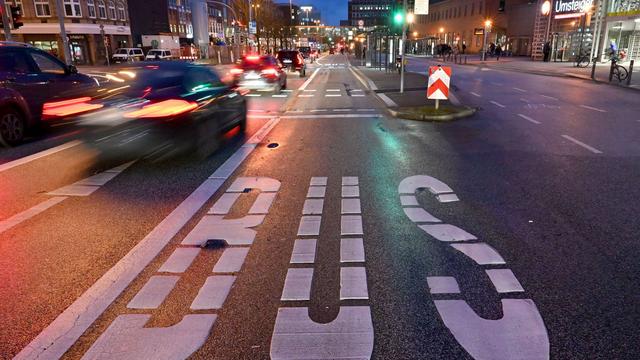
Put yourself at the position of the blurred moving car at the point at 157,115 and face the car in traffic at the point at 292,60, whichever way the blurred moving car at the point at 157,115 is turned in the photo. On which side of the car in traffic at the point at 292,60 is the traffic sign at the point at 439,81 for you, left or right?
right

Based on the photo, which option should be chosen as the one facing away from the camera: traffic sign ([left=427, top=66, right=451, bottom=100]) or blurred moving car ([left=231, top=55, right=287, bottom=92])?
the blurred moving car

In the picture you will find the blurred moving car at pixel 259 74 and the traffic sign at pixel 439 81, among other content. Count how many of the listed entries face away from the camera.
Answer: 1

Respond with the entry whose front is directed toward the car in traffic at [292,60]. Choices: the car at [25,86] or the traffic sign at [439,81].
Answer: the car at [25,86]

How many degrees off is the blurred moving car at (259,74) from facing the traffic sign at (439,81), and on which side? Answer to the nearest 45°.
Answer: approximately 135° to its right

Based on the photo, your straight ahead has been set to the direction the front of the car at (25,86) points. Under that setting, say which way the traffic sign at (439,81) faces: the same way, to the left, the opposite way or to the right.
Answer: the opposite way

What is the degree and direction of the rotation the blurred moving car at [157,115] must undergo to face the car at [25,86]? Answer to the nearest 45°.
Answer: approximately 90° to its left

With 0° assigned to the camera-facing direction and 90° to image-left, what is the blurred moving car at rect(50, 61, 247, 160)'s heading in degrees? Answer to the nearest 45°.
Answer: approximately 225°

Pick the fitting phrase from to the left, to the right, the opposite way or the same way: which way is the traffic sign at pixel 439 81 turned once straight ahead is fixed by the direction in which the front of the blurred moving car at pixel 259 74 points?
the opposite way

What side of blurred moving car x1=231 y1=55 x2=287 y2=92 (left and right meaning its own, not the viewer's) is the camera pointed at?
back

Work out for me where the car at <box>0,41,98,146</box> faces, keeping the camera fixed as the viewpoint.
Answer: facing away from the viewer and to the right of the viewer

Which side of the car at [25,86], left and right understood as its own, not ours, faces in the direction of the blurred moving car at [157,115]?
right

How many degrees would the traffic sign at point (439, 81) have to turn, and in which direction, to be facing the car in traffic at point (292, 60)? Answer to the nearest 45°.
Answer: approximately 135° to its right

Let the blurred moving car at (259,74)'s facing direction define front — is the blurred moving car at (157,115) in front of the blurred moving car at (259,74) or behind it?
behind

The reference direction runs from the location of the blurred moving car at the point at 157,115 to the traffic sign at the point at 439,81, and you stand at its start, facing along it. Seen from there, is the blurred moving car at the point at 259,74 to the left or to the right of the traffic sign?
left
